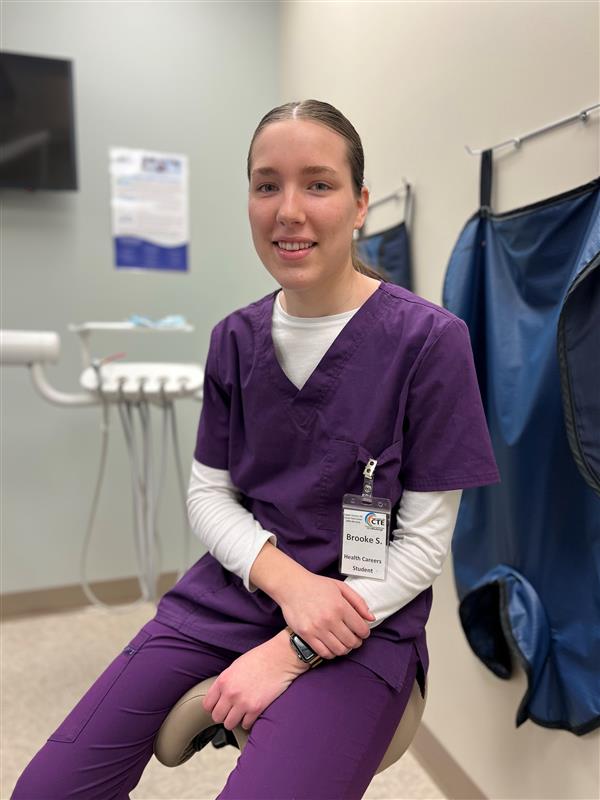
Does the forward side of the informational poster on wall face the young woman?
yes

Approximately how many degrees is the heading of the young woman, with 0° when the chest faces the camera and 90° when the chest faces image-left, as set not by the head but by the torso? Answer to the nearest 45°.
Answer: approximately 45°

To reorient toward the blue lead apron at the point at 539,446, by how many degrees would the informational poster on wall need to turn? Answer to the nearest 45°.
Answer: approximately 45° to its left

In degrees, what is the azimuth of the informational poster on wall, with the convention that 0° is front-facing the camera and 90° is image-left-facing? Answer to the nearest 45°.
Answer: approximately 0°

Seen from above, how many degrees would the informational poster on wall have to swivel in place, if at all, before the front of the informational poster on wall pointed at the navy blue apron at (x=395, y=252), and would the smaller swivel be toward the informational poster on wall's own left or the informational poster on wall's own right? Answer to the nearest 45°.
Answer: approximately 45° to the informational poster on wall's own left

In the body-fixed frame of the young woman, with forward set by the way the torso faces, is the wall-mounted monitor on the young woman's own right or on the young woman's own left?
on the young woman's own right

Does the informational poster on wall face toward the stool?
yes

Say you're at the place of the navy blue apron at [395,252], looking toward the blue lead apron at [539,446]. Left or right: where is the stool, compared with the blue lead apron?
right
